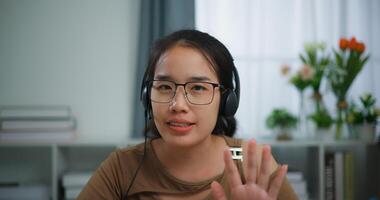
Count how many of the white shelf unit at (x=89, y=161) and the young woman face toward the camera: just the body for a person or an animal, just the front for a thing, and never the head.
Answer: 2

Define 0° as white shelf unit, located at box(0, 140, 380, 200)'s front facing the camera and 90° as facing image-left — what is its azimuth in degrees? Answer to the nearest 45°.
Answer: approximately 0°

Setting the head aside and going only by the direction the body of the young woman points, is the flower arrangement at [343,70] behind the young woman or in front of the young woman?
behind

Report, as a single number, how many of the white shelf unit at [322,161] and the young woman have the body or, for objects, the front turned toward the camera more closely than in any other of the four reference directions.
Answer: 2

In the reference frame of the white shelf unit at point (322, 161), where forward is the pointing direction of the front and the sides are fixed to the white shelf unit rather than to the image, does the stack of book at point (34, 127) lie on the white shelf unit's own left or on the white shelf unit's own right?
on the white shelf unit's own right

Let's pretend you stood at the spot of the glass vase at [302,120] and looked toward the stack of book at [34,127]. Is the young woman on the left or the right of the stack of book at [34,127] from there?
left
